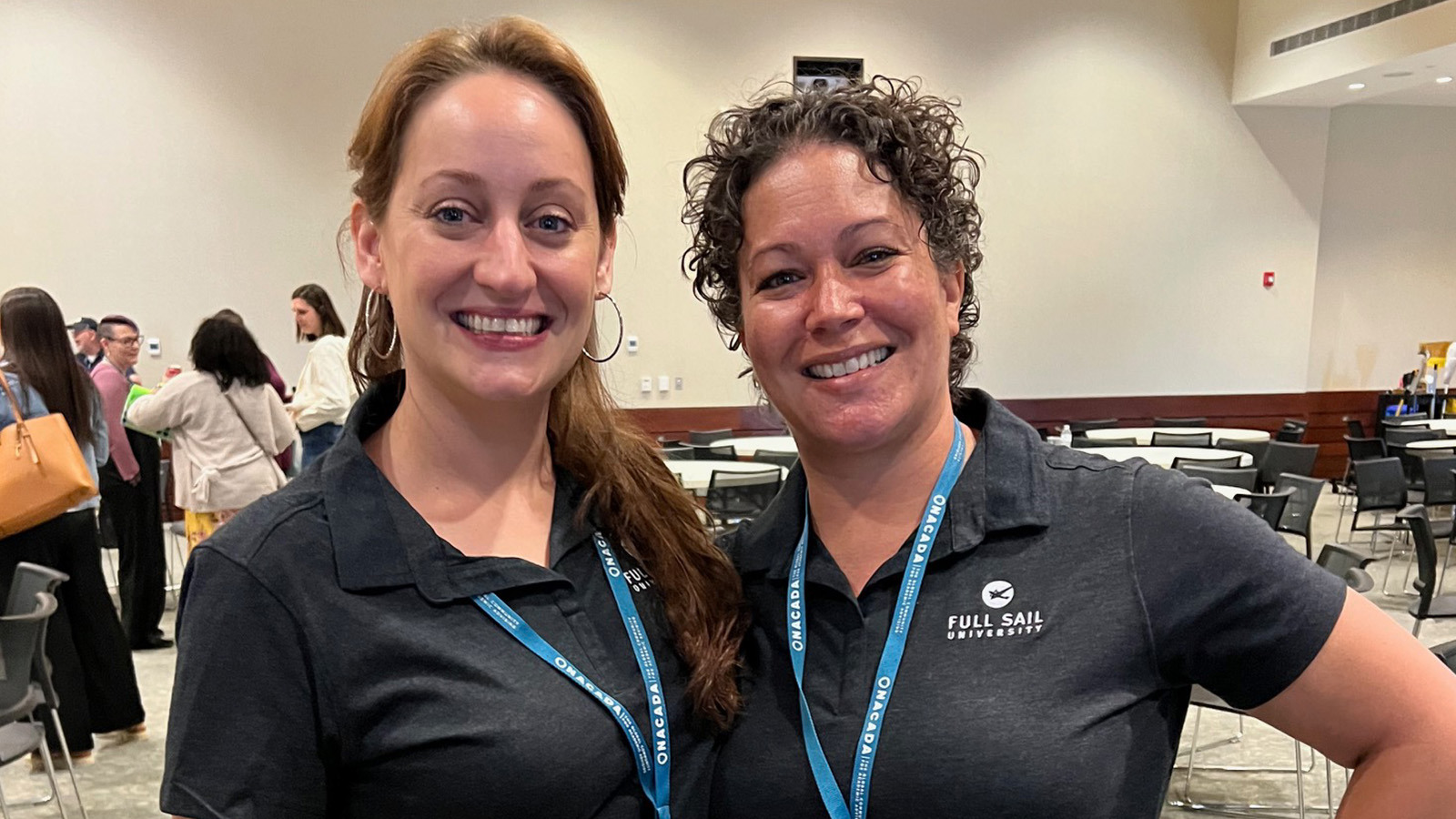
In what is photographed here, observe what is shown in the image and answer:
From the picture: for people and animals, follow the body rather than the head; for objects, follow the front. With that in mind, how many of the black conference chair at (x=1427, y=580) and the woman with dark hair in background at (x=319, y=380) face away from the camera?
0

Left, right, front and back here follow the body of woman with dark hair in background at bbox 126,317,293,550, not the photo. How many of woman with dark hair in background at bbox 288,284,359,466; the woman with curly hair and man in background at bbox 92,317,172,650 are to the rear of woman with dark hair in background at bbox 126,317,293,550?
1

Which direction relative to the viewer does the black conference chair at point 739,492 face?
away from the camera

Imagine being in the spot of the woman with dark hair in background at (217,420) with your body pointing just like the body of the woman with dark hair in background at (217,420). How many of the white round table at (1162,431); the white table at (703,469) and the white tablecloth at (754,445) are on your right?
3

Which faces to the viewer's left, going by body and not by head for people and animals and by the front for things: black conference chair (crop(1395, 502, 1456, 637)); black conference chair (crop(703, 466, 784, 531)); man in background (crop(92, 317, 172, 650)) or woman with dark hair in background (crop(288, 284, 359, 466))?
the woman with dark hair in background

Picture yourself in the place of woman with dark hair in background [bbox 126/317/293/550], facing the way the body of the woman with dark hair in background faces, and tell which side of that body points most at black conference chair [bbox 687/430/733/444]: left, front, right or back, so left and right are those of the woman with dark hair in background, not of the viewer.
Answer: right

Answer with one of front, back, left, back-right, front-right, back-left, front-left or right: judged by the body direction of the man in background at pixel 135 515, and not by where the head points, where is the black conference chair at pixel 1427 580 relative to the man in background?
front-right

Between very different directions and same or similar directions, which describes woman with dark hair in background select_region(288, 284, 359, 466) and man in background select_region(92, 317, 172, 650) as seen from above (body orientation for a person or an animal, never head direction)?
very different directions

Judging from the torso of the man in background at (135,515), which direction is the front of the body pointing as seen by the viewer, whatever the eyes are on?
to the viewer's right

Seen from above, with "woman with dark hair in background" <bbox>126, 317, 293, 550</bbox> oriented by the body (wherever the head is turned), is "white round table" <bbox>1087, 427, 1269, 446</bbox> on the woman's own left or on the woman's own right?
on the woman's own right

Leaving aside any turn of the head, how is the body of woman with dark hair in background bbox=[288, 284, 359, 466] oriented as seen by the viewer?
to the viewer's left

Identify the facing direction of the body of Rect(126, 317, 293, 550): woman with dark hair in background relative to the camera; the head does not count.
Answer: away from the camera

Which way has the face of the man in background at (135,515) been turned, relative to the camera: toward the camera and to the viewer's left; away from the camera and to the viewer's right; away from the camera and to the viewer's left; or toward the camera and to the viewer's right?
toward the camera and to the viewer's right
